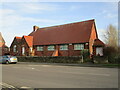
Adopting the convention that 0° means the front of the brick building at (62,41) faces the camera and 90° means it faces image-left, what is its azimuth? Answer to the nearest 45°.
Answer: approximately 45°

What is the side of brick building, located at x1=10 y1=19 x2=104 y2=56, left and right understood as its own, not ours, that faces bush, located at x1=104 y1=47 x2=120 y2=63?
left
